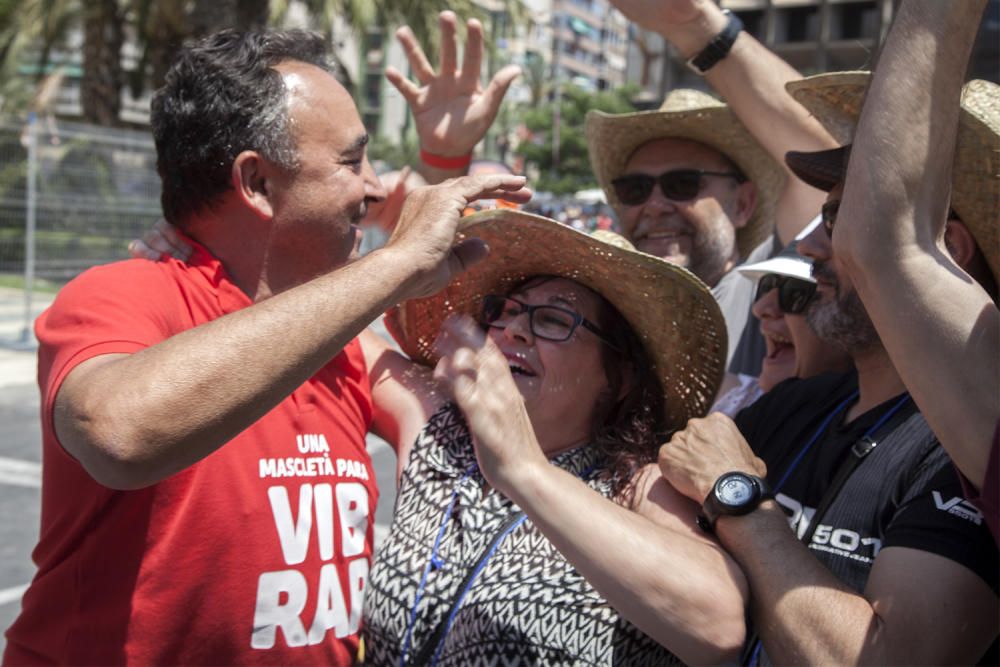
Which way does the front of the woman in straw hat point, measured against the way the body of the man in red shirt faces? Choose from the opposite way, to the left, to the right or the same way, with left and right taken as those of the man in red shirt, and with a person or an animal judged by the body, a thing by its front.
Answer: to the right

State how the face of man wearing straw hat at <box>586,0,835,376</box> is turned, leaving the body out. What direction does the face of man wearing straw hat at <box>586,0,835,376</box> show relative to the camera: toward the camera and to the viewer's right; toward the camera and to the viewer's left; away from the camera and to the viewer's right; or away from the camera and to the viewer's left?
toward the camera and to the viewer's left

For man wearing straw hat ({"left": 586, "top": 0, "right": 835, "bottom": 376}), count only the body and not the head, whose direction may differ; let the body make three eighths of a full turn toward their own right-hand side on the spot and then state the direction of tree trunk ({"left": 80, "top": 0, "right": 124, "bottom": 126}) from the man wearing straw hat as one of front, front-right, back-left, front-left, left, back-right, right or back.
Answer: front-left

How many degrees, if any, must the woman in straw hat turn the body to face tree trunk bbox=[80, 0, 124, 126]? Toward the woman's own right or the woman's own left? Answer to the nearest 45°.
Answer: approximately 90° to the woman's own right

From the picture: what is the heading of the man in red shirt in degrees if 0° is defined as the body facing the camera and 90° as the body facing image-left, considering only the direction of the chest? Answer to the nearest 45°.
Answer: approximately 315°

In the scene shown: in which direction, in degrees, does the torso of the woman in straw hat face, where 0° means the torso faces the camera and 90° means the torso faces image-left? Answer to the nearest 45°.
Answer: approximately 45°

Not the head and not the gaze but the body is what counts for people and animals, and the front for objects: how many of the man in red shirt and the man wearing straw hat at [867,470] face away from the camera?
0

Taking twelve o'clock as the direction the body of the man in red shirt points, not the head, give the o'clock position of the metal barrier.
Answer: The metal barrier is roughly at 7 o'clock from the man in red shirt.

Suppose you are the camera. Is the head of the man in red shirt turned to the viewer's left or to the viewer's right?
to the viewer's right

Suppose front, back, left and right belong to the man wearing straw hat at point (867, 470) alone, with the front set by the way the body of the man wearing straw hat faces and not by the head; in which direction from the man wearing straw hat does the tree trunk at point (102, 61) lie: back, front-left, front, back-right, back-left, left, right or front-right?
right
